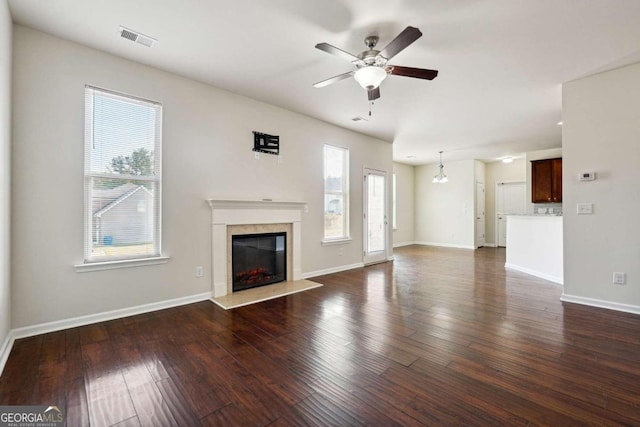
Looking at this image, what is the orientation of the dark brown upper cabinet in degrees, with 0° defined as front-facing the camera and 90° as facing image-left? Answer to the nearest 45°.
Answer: approximately 0°

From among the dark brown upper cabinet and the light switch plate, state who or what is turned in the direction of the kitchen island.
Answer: the dark brown upper cabinet

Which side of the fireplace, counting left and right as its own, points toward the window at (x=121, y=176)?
right

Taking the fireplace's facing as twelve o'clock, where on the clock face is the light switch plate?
The light switch plate is roughly at 11 o'clock from the fireplace.

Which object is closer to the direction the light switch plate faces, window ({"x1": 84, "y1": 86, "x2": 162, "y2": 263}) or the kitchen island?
the window

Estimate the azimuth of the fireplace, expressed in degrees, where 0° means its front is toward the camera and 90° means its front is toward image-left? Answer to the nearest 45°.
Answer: approximately 315°

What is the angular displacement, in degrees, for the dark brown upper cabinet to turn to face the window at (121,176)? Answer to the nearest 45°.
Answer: approximately 45° to its right

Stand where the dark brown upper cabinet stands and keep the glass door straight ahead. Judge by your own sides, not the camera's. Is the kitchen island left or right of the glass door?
left

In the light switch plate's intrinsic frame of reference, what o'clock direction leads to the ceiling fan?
The ceiling fan is roughly at 1 o'clock from the light switch plate.

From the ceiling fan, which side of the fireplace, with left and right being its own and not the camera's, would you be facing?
front

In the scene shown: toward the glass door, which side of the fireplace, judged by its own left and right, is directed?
left
